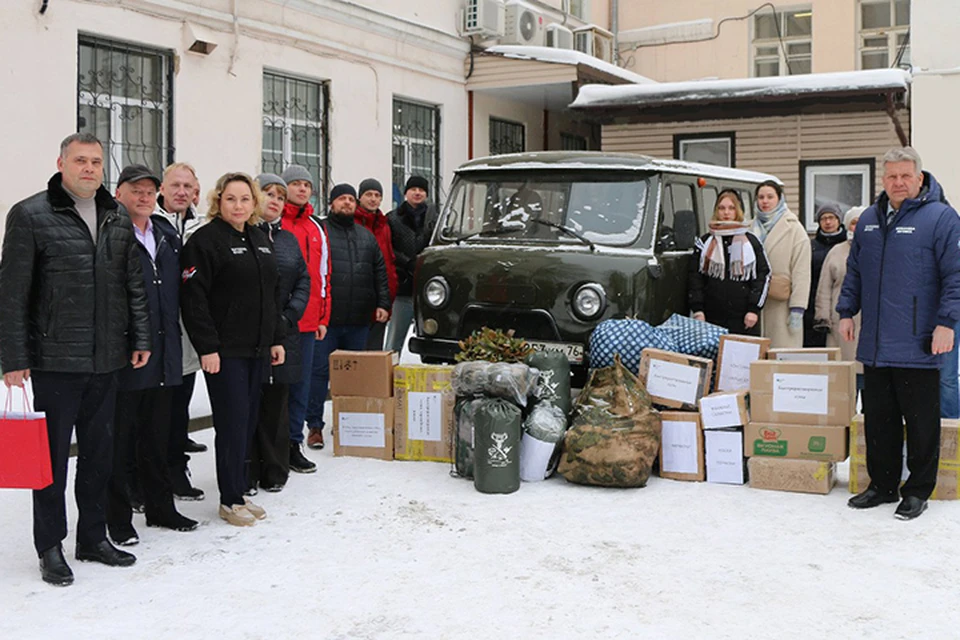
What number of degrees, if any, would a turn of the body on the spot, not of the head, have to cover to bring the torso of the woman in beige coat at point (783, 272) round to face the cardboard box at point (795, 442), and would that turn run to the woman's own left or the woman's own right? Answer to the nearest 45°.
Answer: approximately 45° to the woman's own left

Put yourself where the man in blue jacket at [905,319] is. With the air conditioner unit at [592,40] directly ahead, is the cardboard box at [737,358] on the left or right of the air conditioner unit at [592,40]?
left

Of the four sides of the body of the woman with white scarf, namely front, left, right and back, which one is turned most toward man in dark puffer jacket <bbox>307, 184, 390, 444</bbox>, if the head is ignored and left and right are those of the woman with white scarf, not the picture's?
right

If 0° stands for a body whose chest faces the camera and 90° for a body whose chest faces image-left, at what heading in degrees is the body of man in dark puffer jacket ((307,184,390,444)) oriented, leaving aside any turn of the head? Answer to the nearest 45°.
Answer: approximately 0°

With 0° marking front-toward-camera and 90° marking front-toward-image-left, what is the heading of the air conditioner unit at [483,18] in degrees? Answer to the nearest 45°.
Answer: approximately 315°

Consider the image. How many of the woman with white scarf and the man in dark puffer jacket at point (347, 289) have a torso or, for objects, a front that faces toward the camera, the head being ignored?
2
